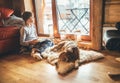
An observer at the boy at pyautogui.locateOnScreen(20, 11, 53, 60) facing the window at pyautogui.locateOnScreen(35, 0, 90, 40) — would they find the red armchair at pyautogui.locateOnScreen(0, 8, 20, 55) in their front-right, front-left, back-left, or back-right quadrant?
back-left

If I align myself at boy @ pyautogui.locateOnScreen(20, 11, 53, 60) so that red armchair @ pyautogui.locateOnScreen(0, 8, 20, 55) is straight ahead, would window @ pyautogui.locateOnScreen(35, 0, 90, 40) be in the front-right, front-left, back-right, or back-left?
back-right
